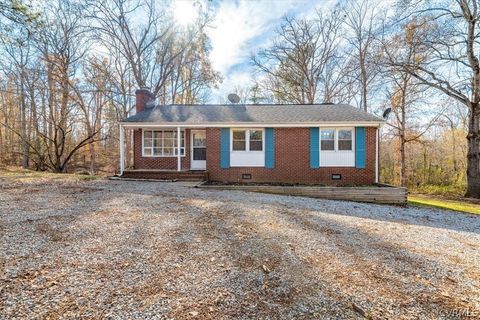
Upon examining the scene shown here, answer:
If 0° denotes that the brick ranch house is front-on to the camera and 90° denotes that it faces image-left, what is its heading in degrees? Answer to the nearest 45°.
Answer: approximately 0°
